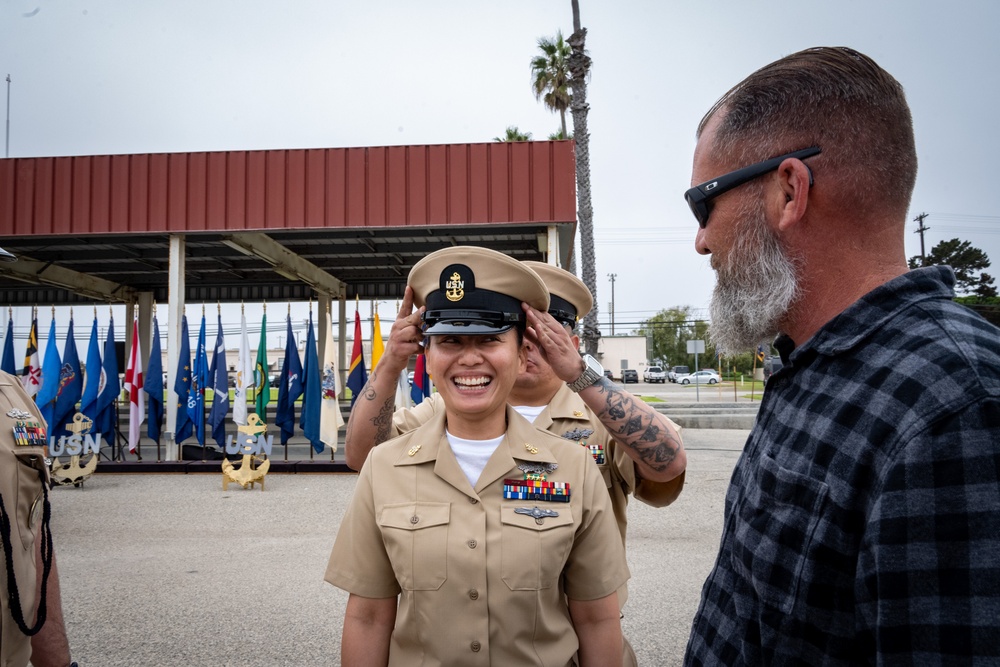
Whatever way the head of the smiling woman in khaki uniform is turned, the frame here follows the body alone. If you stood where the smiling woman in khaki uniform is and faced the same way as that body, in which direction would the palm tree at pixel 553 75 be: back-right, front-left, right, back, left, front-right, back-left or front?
back

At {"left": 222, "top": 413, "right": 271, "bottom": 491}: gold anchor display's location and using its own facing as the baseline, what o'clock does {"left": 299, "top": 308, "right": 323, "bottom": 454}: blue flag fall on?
The blue flag is roughly at 7 o'clock from the gold anchor display.

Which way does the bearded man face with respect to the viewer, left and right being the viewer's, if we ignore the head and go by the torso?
facing to the left of the viewer

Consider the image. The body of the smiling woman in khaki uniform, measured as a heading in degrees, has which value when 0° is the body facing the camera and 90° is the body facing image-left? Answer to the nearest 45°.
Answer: approximately 0°

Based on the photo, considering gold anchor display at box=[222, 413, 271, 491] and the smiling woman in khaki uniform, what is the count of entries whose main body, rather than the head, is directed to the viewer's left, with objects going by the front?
0

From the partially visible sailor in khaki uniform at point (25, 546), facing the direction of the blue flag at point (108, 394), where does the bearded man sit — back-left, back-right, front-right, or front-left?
back-right

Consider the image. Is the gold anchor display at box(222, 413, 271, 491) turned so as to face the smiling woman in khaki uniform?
yes

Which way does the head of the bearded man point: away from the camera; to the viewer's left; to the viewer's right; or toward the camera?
to the viewer's left

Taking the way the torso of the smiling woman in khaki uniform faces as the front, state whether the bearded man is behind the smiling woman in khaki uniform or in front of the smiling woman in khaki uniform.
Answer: in front

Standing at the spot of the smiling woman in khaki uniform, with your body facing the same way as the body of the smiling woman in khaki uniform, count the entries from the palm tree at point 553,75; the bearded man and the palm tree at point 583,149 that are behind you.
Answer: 2

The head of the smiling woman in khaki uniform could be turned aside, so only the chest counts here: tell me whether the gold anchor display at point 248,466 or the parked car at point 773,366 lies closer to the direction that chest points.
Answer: the parked car

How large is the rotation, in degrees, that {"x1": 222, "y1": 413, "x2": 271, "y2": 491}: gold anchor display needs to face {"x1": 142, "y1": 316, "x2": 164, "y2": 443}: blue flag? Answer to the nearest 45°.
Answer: approximately 135° to its right

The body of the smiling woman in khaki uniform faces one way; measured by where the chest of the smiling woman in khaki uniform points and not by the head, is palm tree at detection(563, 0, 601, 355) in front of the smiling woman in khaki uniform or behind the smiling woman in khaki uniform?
behind

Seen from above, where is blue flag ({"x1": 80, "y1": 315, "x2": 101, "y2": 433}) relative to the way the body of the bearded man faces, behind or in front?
in front
